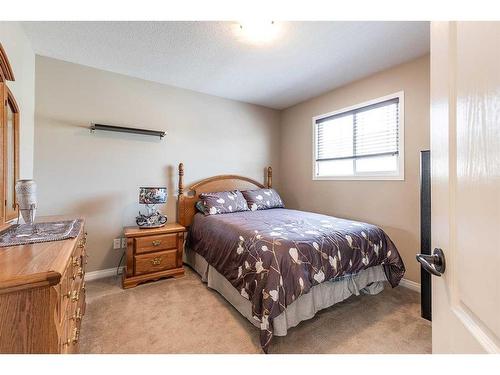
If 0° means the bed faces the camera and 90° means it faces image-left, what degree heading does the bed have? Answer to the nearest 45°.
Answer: approximately 315°

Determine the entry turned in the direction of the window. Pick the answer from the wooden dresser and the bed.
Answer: the wooden dresser

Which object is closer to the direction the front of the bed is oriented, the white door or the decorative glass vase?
the white door

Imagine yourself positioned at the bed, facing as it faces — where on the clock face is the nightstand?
The nightstand is roughly at 5 o'clock from the bed.

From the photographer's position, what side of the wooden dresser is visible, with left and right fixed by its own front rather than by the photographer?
right

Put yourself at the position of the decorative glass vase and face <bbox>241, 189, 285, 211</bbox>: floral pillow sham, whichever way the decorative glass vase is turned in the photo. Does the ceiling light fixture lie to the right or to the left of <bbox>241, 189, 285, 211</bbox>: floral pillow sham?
right

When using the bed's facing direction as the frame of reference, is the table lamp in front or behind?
behind

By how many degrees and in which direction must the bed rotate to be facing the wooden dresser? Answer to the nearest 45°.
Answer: approximately 90° to its right

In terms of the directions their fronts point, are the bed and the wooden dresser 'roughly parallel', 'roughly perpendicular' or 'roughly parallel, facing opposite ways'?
roughly perpendicular

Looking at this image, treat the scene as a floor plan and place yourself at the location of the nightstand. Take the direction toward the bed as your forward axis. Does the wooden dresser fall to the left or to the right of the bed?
right

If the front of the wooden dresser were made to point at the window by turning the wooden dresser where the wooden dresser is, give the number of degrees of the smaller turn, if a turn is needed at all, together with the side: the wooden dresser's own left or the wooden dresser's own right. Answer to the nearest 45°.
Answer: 0° — it already faces it

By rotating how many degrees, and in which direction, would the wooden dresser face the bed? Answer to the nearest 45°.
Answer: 0° — it already faces it
